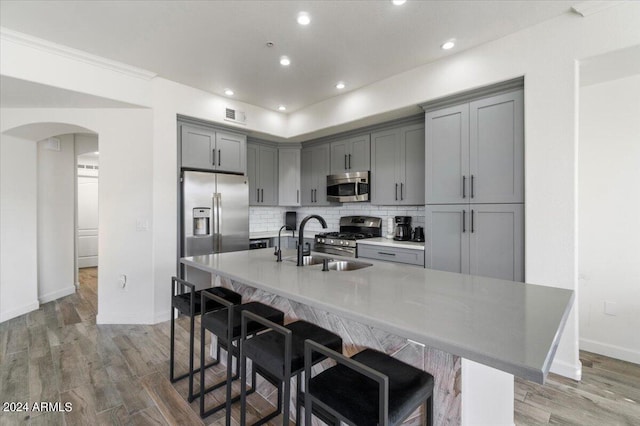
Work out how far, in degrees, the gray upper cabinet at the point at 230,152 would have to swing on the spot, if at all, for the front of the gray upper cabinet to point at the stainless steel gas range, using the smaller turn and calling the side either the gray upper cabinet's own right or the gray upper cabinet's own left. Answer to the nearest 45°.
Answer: approximately 45° to the gray upper cabinet's own left

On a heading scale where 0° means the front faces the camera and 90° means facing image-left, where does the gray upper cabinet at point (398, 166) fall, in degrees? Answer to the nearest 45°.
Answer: approximately 45°

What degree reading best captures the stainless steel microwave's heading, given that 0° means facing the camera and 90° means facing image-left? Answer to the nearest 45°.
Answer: approximately 45°

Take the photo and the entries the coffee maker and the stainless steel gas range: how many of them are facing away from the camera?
0

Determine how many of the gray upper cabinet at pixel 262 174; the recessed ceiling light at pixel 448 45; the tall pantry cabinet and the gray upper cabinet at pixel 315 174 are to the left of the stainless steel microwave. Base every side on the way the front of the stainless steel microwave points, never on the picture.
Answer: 2

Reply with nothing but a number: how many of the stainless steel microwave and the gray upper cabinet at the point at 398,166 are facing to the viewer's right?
0

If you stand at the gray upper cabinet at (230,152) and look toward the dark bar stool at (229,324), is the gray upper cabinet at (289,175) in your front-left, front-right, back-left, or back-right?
back-left

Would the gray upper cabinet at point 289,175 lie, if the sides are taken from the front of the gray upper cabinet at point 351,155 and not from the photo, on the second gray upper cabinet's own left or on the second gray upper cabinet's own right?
on the second gray upper cabinet's own right
